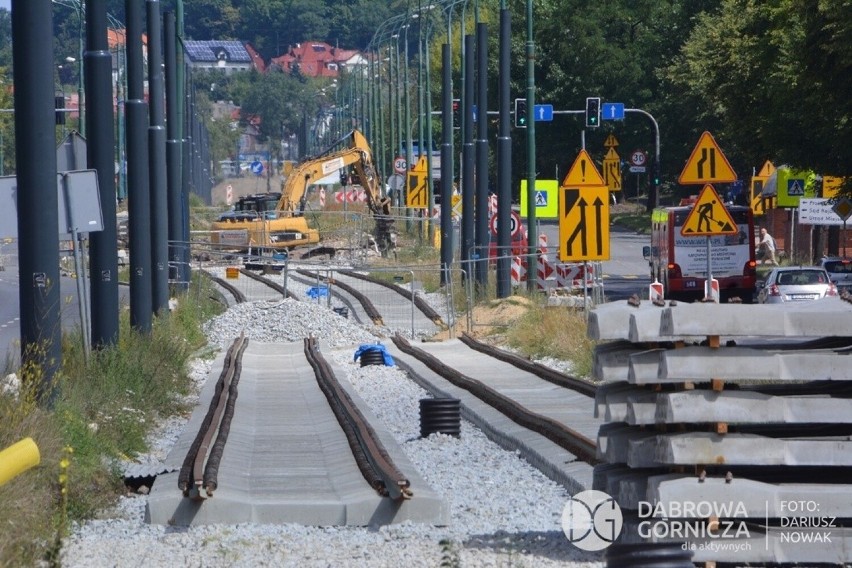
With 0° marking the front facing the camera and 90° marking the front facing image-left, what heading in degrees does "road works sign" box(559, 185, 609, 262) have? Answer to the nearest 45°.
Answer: approximately 0°

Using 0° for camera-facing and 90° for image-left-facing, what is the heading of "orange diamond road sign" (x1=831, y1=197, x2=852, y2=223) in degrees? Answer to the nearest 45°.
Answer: approximately 0°

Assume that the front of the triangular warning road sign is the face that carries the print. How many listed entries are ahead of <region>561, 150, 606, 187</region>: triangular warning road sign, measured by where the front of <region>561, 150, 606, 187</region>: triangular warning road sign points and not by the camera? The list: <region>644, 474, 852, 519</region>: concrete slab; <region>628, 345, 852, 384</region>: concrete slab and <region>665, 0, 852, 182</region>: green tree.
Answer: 2

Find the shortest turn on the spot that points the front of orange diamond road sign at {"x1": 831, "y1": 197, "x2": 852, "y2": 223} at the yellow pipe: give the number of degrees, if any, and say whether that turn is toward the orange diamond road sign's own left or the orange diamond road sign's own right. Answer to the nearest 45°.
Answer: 0° — it already faces it

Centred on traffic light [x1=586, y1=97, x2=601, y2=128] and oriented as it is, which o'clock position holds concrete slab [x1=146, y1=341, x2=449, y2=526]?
The concrete slab is roughly at 12 o'clock from the traffic light.

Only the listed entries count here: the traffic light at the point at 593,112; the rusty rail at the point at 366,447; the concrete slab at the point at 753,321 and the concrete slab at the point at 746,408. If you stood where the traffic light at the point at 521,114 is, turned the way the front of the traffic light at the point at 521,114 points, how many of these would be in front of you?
3
